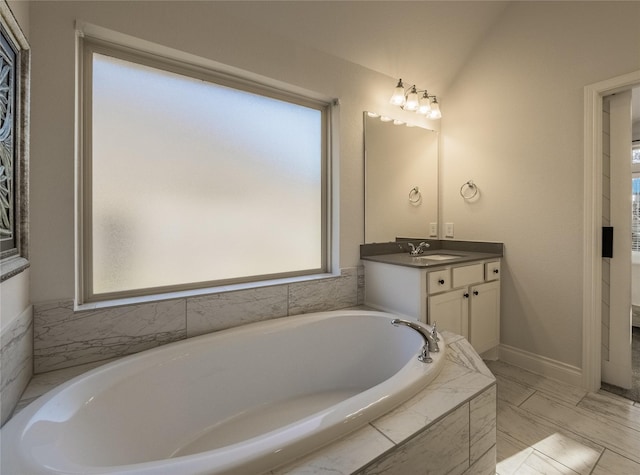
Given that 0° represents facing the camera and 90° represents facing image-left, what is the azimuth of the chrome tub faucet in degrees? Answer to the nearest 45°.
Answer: approximately 90°

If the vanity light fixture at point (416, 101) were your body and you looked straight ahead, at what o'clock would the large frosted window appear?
The large frosted window is roughly at 3 o'clock from the vanity light fixture.

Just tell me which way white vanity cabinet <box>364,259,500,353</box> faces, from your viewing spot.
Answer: facing the viewer and to the right of the viewer

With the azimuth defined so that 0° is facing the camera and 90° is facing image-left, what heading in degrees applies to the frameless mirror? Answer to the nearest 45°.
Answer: approximately 315°

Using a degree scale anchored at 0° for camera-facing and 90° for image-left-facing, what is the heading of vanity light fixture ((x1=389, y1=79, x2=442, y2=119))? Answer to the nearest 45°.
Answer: approximately 315°

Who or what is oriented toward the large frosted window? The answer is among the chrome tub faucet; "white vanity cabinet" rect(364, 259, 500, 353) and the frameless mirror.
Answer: the chrome tub faucet

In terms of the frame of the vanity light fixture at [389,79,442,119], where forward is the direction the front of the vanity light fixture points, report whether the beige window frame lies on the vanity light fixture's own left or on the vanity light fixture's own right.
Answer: on the vanity light fixture's own right

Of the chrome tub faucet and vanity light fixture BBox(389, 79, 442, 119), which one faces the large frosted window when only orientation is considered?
the chrome tub faucet

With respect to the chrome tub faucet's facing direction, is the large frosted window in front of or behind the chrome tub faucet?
in front

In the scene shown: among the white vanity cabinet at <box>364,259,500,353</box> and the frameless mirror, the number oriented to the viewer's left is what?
0

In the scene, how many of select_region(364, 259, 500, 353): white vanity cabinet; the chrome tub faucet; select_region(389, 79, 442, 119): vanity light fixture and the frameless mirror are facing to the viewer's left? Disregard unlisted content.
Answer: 1

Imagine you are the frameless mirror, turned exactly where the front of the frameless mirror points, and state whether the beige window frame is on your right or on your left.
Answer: on your right

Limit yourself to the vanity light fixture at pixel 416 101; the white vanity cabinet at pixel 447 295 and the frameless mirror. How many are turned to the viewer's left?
0

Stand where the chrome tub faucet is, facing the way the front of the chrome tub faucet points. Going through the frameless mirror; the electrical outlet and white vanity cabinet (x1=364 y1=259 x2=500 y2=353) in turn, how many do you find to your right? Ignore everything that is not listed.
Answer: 3
